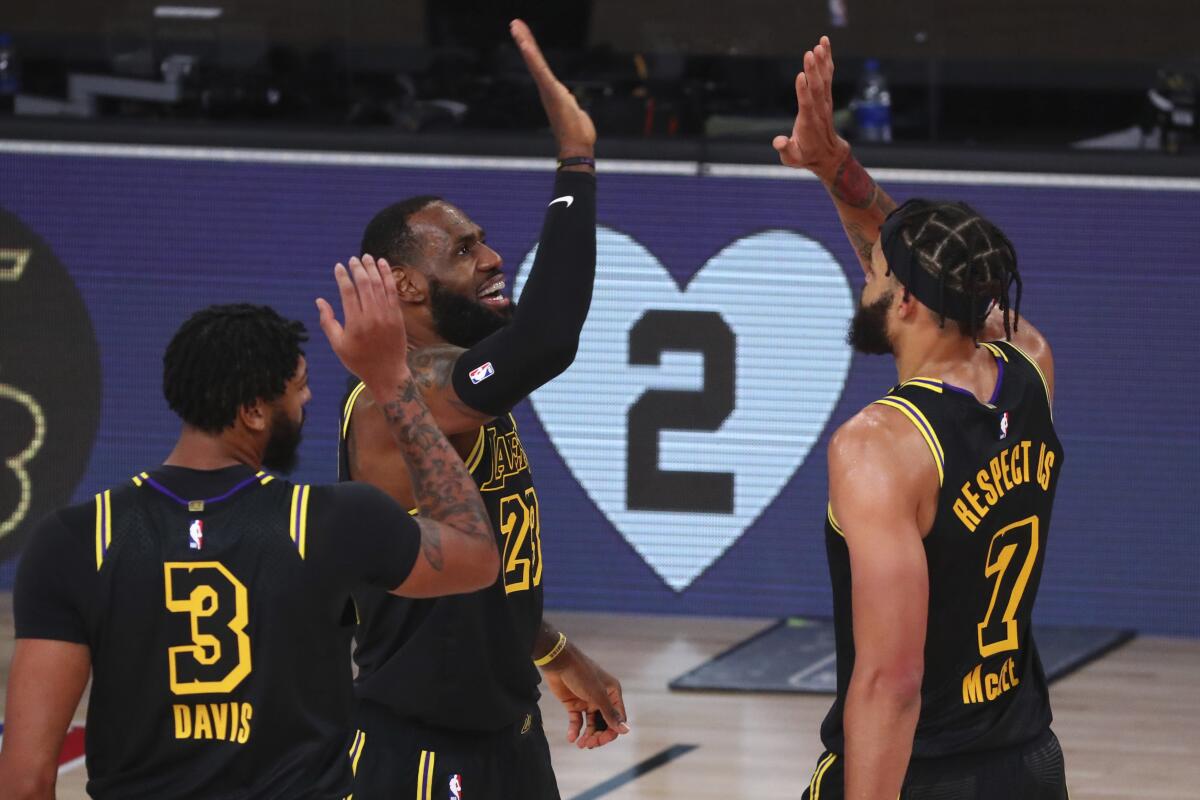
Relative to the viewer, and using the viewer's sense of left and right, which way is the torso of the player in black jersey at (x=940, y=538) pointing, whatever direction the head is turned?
facing away from the viewer and to the left of the viewer

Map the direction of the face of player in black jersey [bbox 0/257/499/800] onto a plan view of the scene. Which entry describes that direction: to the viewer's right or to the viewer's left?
to the viewer's right

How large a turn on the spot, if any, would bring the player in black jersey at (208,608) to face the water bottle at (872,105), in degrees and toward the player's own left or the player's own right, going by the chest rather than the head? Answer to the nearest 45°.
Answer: approximately 45° to the player's own right

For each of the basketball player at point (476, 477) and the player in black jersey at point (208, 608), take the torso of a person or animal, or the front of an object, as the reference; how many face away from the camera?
1

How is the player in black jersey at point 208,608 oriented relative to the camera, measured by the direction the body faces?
away from the camera

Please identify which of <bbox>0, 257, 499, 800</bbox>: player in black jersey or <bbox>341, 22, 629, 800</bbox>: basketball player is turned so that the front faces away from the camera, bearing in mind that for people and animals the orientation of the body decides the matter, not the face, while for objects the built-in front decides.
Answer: the player in black jersey

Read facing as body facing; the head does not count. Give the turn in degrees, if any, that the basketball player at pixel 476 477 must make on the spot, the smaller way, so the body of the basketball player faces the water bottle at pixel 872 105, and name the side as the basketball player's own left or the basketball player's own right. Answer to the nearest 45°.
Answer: approximately 90° to the basketball player's own left

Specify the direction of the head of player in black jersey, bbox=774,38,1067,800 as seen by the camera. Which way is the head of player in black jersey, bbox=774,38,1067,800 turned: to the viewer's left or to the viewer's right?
to the viewer's left

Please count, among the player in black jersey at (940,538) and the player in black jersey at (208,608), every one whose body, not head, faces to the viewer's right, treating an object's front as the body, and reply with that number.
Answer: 0

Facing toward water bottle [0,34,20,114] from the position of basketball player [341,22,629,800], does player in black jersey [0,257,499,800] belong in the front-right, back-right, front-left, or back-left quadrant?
back-left

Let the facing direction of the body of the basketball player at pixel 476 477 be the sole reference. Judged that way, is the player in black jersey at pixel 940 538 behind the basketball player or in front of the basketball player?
in front

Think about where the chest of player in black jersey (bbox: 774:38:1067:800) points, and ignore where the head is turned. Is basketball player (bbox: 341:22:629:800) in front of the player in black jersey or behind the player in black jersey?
in front

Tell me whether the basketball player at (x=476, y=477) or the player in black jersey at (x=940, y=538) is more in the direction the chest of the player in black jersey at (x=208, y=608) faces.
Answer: the basketball player

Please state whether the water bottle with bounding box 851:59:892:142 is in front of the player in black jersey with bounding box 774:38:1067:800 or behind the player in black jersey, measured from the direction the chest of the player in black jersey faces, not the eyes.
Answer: in front
